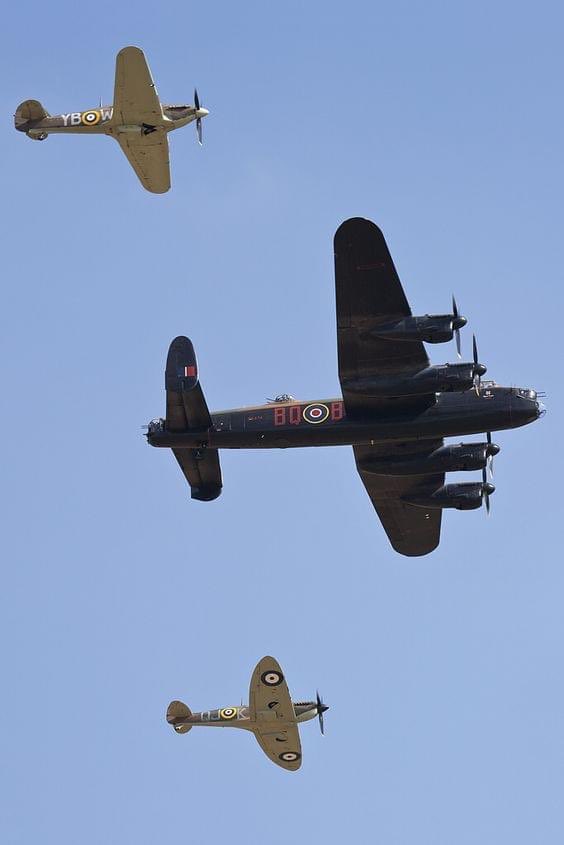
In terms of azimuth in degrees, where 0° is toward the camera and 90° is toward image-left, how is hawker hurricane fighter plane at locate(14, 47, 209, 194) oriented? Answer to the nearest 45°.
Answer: approximately 270°

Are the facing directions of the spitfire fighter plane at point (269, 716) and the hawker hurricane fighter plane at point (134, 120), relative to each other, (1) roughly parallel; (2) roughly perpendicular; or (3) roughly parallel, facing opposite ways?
roughly parallel

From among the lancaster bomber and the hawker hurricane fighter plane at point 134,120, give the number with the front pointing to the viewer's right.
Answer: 2

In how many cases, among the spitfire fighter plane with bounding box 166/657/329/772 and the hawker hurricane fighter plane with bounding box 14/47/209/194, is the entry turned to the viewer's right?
2

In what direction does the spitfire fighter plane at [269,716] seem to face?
to the viewer's right

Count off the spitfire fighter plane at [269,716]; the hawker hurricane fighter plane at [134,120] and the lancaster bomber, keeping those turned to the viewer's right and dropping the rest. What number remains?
3

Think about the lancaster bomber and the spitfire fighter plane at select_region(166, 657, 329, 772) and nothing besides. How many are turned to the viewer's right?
2

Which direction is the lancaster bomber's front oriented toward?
to the viewer's right

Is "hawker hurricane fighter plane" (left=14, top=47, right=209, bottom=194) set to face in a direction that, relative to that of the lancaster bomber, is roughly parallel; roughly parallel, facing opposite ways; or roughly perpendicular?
roughly parallel

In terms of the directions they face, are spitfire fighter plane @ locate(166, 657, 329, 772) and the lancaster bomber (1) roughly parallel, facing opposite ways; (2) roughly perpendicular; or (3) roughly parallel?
roughly parallel

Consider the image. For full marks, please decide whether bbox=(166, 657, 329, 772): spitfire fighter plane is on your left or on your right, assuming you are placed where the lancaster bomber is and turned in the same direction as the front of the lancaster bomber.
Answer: on your left
